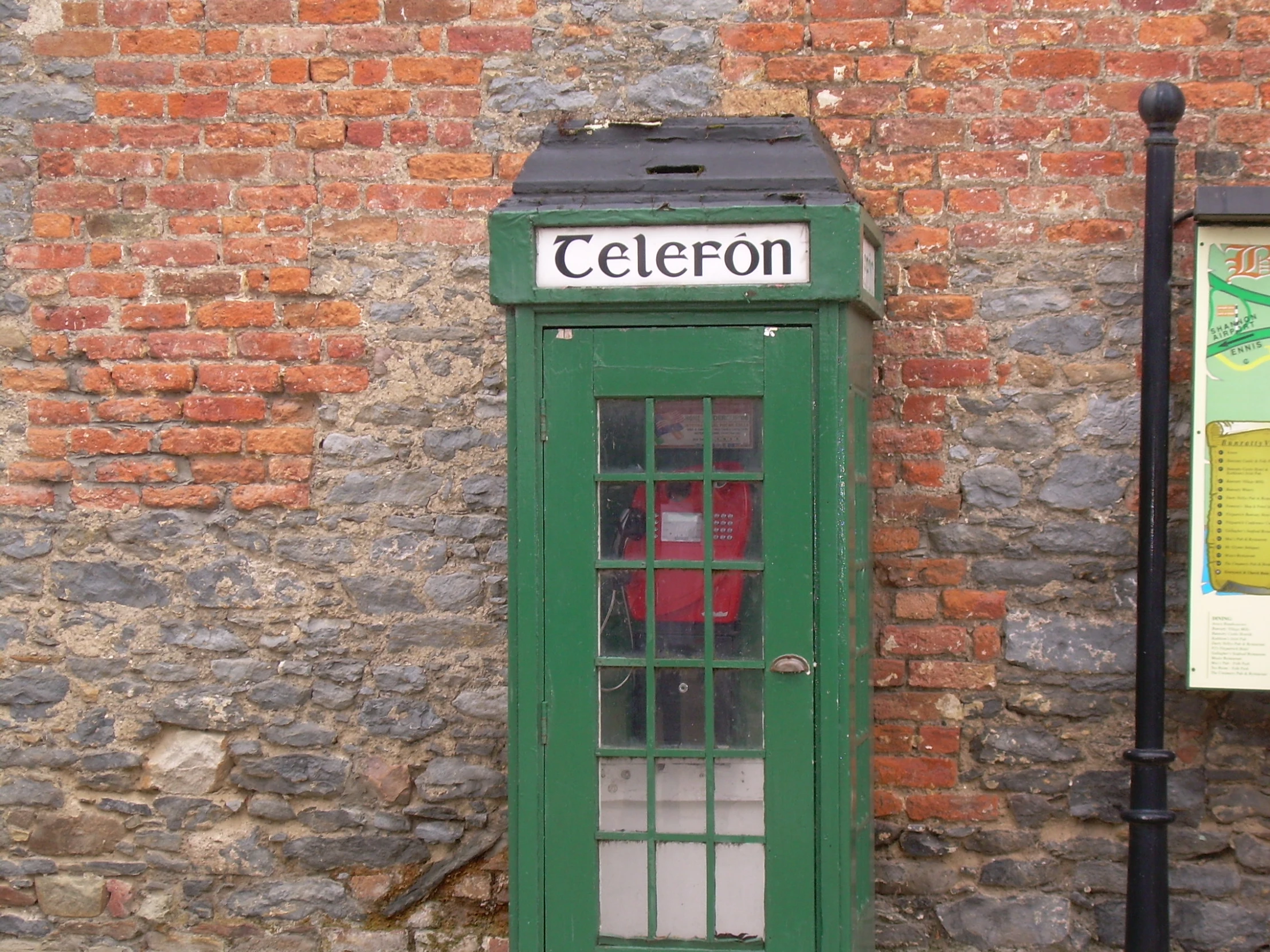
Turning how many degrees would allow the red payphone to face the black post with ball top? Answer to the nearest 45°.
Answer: approximately 135° to its left

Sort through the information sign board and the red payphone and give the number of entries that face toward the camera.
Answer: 2

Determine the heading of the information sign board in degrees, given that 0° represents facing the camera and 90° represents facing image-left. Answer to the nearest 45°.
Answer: approximately 0°

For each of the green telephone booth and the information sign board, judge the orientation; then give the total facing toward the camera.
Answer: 2

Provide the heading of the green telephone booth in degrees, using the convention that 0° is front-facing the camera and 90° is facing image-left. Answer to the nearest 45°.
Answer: approximately 0°

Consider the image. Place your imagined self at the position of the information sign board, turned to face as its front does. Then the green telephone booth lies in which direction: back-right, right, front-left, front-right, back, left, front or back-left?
front-right

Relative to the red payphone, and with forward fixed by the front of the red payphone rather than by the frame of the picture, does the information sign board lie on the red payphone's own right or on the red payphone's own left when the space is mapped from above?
on the red payphone's own left

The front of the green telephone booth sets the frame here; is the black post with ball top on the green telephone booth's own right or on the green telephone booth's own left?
on the green telephone booth's own left

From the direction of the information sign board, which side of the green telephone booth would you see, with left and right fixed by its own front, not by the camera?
left
